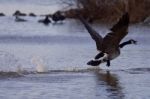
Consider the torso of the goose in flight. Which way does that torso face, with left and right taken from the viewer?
facing away from the viewer and to the right of the viewer
